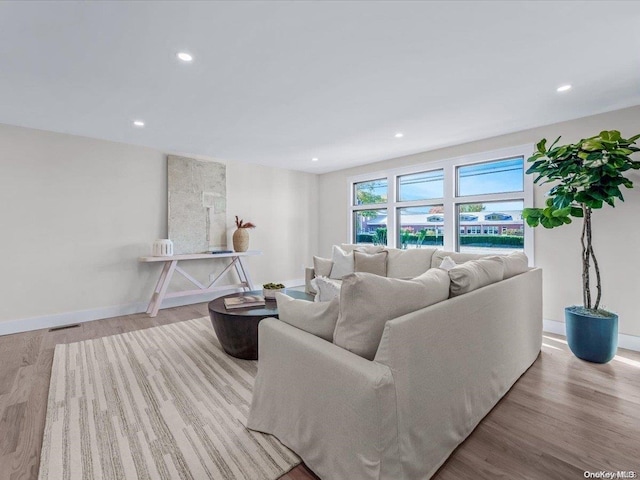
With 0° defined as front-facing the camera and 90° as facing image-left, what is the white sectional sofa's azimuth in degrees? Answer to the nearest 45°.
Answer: approximately 135°

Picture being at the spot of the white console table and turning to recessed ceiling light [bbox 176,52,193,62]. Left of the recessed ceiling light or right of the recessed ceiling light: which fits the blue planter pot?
left

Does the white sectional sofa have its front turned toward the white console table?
yes

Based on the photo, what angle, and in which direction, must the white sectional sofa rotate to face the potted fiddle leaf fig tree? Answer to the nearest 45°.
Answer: approximately 90° to its right

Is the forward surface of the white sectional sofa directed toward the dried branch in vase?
yes

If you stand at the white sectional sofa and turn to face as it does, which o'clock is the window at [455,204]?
The window is roughly at 2 o'clock from the white sectional sofa.

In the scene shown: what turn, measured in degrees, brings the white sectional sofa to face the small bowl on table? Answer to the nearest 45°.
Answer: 0° — it already faces it

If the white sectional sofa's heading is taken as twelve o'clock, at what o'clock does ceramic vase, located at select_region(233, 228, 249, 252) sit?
The ceramic vase is roughly at 12 o'clock from the white sectional sofa.
